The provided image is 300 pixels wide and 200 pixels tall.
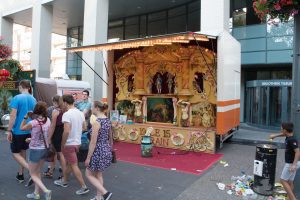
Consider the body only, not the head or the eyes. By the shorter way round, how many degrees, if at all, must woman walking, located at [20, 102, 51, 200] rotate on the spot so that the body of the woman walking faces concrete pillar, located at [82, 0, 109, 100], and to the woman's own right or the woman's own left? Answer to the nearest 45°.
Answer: approximately 45° to the woman's own right

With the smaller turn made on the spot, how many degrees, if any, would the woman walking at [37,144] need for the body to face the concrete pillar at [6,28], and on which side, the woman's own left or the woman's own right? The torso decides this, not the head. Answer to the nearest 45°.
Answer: approximately 45° to the woman's own right

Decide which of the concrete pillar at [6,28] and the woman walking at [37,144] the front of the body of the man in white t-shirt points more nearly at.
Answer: the concrete pillar

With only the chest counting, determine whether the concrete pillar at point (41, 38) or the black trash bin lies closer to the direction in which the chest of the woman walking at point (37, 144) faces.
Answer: the concrete pillar

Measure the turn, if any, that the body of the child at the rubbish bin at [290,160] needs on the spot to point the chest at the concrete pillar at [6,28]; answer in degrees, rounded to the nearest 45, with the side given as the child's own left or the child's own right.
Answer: approximately 45° to the child's own right

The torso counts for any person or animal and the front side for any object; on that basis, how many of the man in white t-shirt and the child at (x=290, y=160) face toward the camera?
0

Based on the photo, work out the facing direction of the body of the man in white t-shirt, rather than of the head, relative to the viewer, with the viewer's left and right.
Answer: facing away from the viewer and to the left of the viewer

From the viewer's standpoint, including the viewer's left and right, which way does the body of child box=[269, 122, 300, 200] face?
facing to the left of the viewer
